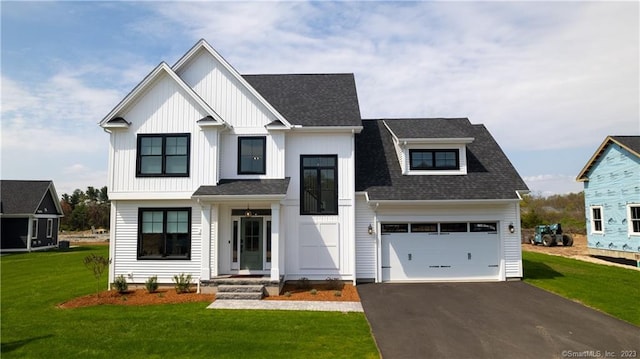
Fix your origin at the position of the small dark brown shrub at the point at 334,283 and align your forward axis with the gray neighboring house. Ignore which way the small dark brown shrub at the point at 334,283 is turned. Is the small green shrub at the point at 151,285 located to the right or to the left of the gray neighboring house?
left

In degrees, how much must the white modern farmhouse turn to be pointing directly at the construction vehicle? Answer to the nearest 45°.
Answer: approximately 135° to its left

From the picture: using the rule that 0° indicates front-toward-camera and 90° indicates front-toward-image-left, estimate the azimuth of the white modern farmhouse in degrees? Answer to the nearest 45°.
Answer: approximately 0°

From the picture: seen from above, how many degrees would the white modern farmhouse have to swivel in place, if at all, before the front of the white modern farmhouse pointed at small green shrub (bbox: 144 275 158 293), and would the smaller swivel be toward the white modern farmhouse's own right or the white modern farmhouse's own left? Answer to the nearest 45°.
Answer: approximately 90° to the white modern farmhouse's own right

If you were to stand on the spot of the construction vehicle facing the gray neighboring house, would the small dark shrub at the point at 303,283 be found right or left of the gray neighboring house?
left
